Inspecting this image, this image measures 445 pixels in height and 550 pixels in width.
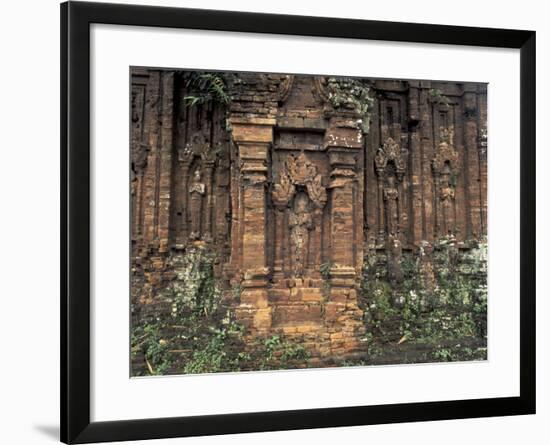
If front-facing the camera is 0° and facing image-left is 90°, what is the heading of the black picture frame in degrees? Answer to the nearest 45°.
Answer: approximately 315°
